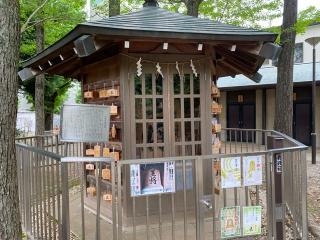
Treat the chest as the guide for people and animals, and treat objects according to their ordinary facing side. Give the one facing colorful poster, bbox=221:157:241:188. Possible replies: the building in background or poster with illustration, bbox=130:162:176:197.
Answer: the building in background

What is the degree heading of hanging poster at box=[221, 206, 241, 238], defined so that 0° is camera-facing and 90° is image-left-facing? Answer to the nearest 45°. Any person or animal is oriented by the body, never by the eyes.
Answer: approximately 0°

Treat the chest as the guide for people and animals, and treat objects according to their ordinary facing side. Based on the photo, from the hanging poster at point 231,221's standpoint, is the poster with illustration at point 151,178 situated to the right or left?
on its right

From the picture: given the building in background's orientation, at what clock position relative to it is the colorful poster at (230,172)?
The colorful poster is roughly at 12 o'clock from the building in background.

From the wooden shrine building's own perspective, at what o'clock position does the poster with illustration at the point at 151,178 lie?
The poster with illustration is roughly at 12 o'clock from the wooden shrine building.

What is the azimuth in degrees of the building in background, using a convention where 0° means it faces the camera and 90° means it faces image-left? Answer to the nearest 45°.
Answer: approximately 0°

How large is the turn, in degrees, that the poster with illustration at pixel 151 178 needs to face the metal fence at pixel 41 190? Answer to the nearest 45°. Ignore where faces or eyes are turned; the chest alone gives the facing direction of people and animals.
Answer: approximately 135° to its right

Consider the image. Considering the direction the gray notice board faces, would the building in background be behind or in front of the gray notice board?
behind
